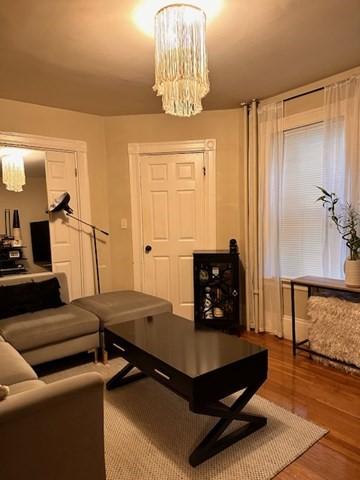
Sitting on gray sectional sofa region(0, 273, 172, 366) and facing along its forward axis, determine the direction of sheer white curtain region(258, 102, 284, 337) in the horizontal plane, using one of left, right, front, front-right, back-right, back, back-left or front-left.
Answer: front-left

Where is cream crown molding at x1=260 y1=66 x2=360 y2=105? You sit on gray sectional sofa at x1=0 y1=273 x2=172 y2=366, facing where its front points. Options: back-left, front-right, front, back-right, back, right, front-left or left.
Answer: front-left

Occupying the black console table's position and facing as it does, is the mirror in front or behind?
in front

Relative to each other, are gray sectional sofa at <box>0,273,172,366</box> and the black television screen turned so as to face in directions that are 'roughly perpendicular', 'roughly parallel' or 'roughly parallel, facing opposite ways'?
roughly perpendicular

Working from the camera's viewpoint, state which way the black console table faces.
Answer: facing the viewer and to the left of the viewer

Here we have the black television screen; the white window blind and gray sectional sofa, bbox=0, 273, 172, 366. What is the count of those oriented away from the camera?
0

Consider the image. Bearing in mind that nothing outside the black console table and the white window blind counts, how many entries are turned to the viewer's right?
0
